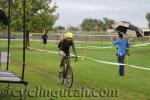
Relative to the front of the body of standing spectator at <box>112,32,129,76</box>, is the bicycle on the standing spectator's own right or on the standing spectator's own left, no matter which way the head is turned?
on the standing spectator's own left

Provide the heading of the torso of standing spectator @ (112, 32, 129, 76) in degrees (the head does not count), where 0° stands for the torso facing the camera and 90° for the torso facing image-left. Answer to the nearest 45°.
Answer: approximately 135°
